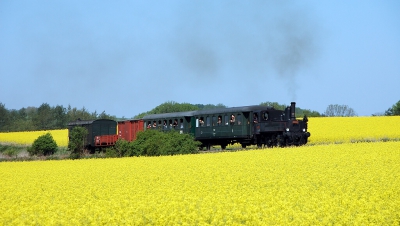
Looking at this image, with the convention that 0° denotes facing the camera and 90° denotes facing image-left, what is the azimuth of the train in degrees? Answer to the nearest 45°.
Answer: approximately 315°

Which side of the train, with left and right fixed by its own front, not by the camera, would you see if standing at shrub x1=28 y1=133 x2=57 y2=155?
back

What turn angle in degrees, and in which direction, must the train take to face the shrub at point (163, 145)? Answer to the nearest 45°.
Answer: approximately 135° to its right

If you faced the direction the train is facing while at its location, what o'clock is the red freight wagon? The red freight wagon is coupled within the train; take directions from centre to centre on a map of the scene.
The red freight wagon is roughly at 6 o'clock from the train.

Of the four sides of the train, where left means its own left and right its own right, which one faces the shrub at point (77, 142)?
back
